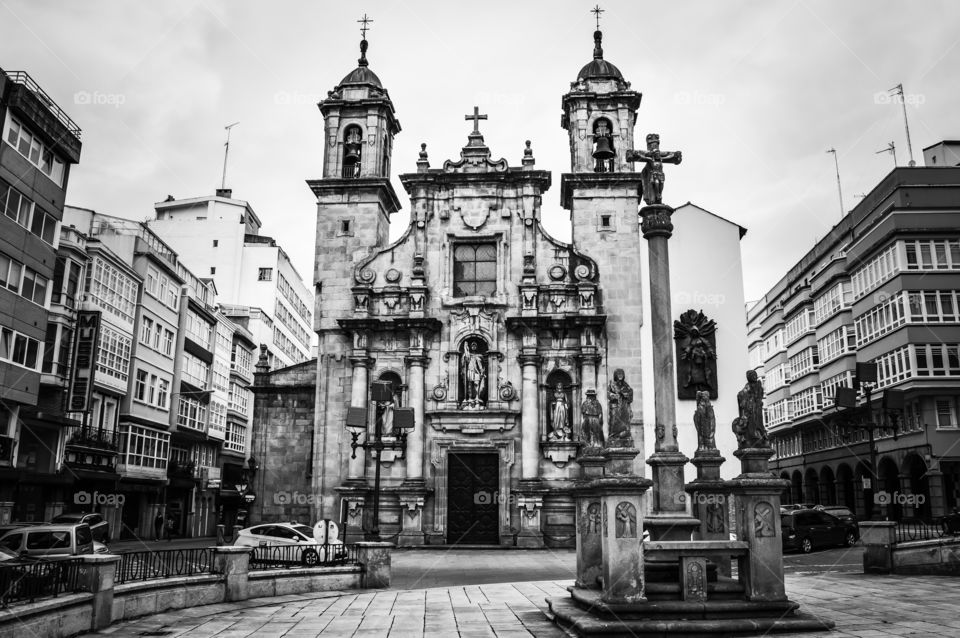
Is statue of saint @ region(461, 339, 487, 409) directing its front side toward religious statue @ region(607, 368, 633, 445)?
yes

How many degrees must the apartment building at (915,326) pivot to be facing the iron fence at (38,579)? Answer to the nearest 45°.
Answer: approximately 45° to its left

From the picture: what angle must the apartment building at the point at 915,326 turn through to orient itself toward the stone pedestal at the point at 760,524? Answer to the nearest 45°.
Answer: approximately 45° to its left

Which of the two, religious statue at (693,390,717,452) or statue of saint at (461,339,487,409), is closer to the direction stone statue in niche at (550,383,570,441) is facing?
the religious statue

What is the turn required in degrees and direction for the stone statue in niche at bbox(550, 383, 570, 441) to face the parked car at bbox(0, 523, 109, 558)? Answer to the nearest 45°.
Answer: approximately 45° to its right

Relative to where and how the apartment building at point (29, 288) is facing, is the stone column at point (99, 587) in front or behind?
in front

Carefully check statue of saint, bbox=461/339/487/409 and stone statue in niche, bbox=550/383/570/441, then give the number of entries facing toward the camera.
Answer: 2

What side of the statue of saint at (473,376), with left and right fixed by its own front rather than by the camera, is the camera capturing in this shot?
front

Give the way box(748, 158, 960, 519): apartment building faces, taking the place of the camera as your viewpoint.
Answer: facing the viewer and to the left of the viewer

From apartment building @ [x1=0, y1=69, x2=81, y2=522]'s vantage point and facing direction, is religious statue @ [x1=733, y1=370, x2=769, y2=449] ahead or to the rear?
ahead

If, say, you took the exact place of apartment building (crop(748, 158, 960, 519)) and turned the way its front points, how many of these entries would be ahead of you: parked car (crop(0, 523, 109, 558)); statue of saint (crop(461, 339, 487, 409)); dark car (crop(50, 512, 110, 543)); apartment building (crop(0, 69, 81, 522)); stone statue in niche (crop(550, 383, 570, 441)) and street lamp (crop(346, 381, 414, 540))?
6

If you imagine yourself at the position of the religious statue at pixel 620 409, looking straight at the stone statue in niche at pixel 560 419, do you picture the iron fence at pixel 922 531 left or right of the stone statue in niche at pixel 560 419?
right

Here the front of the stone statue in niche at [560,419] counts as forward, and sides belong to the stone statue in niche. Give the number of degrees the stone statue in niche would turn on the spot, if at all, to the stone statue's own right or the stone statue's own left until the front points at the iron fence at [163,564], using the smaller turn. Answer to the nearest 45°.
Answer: approximately 45° to the stone statue's own right

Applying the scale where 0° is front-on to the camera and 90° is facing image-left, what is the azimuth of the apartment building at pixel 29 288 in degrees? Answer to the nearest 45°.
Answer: approximately 315°

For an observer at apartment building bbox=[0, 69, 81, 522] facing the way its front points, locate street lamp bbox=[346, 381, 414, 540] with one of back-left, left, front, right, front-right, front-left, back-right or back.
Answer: front

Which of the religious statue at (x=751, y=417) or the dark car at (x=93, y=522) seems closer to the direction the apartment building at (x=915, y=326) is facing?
the dark car

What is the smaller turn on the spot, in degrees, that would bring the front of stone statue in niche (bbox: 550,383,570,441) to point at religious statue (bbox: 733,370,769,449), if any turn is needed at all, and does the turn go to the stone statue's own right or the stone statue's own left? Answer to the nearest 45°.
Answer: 0° — it already faces it

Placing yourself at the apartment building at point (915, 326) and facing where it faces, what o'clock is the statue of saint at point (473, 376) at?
The statue of saint is roughly at 12 o'clock from the apartment building.

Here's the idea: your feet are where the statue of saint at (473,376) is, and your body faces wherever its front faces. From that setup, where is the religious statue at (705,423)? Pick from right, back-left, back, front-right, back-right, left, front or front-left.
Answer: front

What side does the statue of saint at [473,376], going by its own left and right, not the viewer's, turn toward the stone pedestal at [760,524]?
front
